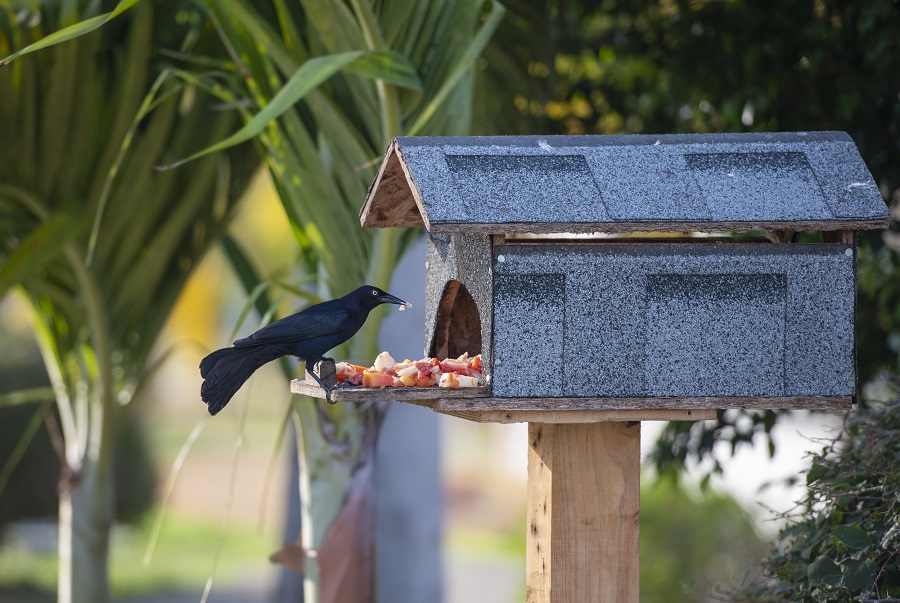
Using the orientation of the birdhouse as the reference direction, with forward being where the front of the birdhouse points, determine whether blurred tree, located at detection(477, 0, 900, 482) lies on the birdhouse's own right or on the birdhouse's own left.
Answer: on the birdhouse's own right

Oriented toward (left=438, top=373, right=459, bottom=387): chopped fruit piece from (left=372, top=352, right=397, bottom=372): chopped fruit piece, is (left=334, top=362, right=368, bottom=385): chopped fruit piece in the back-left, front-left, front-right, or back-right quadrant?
back-right

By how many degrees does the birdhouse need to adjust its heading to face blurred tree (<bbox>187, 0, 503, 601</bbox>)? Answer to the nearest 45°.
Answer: approximately 45° to its right

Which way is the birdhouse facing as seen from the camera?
to the viewer's left

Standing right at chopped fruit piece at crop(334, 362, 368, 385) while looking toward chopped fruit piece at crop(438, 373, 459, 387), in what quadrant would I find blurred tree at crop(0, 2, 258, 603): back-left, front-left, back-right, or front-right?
back-left
